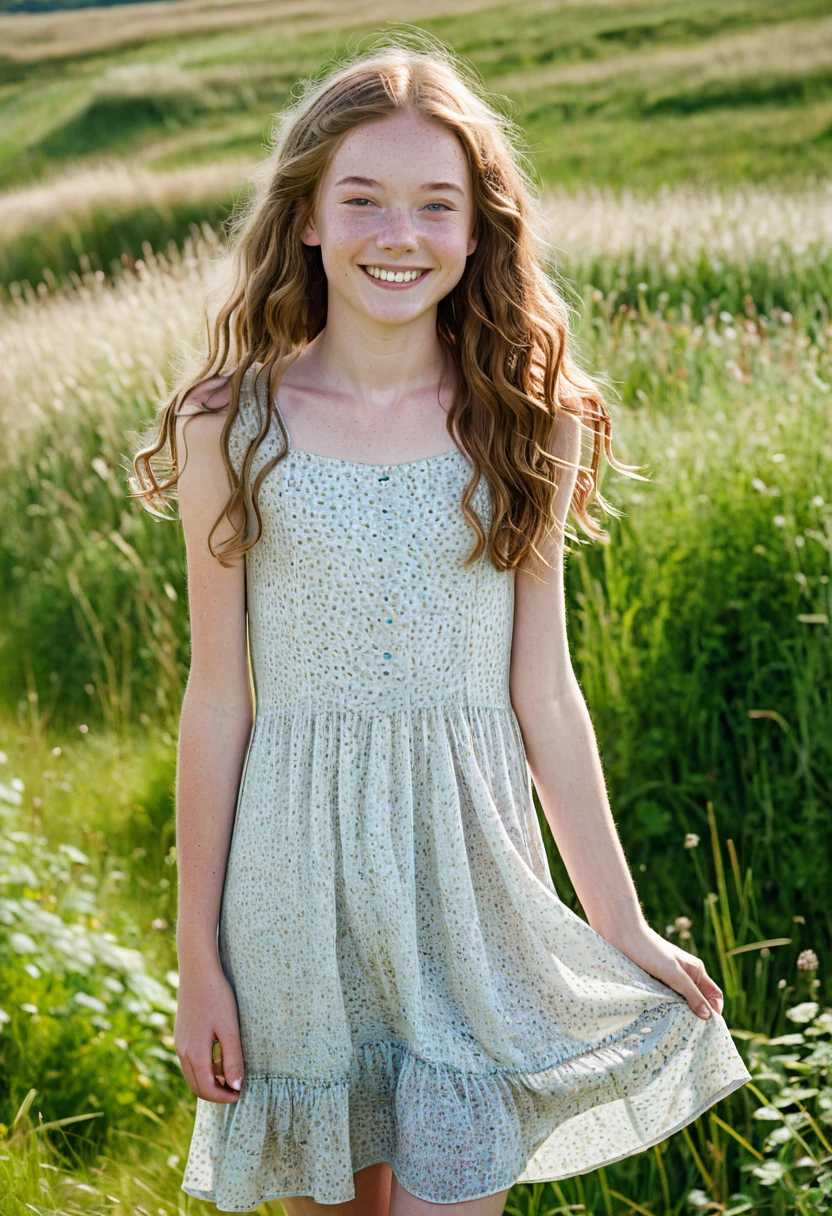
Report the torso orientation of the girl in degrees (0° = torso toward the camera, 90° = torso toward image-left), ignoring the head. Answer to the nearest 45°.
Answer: approximately 0°
